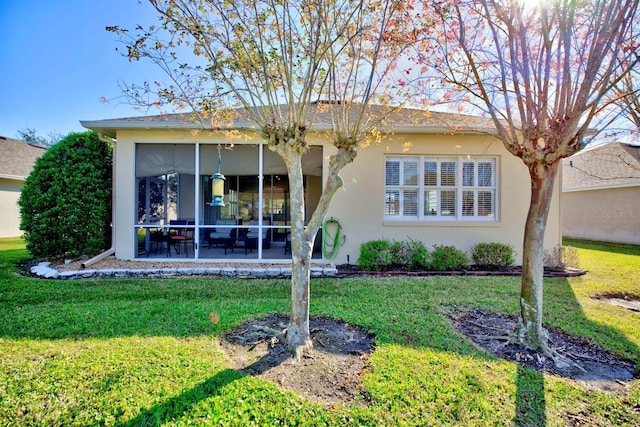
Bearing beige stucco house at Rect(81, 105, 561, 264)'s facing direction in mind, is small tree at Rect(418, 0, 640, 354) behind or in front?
behind

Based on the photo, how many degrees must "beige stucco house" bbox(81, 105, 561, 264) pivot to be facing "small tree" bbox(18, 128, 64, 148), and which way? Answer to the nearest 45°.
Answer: approximately 45° to its left

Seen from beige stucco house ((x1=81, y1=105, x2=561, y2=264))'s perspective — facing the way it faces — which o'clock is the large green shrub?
The large green shrub is roughly at 9 o'clock from the beige stucco house.

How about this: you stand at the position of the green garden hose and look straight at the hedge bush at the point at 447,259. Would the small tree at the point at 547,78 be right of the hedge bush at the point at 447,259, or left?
right

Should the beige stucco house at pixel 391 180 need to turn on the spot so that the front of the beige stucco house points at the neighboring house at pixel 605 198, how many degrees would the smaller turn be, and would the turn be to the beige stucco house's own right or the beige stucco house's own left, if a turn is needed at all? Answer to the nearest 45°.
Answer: approximately 45° to the beige stucco house's own right
